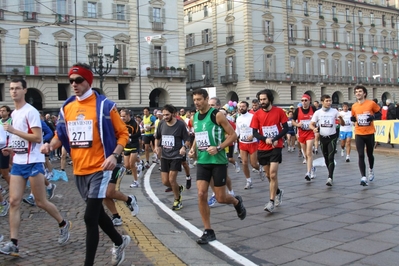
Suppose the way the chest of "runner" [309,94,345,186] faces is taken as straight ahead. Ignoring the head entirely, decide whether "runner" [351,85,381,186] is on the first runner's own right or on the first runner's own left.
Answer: on the first runner's own left

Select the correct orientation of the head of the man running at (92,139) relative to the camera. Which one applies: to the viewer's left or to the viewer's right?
to the viewer's left

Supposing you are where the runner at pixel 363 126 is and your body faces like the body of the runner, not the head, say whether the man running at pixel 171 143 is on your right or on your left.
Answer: on your right

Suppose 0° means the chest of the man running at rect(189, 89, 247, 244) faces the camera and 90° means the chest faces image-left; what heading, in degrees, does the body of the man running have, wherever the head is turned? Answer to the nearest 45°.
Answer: approximately 45°

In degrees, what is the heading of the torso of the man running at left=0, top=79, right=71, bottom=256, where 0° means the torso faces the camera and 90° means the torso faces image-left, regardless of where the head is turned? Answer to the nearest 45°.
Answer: approximately 45°

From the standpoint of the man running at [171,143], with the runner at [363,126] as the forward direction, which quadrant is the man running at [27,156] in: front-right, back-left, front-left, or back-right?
back-right

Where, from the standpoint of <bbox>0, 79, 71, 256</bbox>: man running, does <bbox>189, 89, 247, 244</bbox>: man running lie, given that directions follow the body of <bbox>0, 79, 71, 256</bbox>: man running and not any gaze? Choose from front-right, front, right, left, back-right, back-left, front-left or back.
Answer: back-left

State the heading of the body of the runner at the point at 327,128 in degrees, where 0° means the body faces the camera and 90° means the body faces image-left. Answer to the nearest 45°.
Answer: approximately 0°

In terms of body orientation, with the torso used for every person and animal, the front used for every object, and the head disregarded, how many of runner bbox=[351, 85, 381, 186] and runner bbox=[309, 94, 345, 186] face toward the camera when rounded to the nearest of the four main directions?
2

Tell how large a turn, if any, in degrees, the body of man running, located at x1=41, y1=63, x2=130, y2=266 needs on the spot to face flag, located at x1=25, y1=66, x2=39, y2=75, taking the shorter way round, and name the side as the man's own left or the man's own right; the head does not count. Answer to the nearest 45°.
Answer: approximately 135° to the man's own right

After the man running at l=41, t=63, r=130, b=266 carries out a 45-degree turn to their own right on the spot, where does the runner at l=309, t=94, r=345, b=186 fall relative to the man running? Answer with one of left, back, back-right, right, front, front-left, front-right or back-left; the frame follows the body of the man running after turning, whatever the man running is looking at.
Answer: back-right

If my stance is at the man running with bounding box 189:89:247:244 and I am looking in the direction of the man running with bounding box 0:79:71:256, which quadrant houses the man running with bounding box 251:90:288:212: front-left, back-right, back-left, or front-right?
back-right

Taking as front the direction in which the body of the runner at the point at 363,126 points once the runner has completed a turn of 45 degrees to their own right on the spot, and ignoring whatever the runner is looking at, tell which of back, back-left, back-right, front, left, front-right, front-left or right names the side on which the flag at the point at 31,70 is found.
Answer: right

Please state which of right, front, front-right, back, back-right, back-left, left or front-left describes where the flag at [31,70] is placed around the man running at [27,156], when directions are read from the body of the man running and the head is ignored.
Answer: back-right

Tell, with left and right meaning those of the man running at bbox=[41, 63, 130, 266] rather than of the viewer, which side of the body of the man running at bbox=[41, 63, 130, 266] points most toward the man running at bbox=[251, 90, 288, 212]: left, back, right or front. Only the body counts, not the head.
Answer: back

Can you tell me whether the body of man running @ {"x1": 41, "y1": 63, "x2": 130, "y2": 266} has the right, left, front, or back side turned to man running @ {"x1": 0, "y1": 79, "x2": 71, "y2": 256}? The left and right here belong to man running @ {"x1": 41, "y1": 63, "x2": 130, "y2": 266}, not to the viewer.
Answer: right
